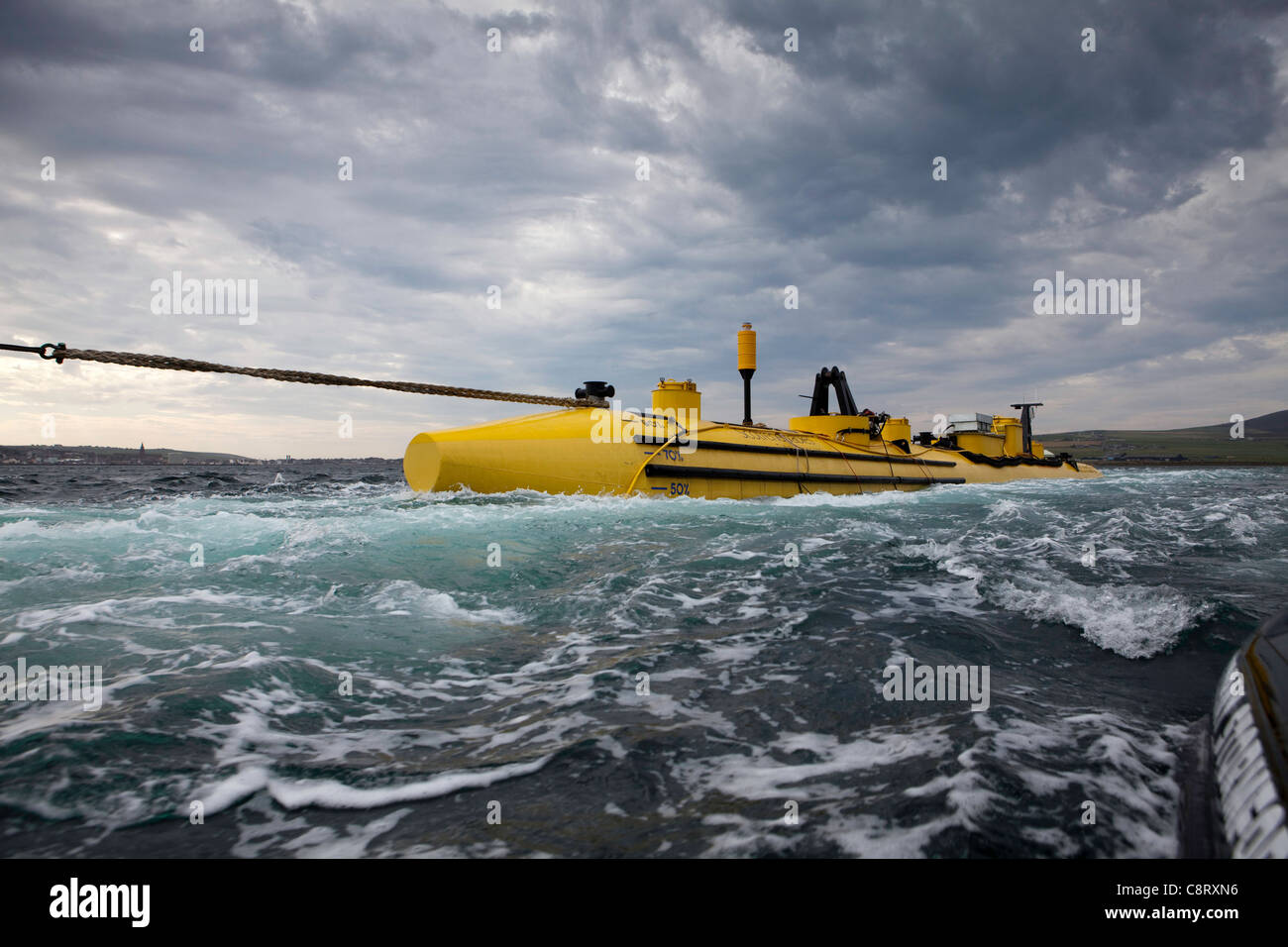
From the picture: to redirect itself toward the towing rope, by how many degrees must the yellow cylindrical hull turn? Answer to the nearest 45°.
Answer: approximately 45° to its left

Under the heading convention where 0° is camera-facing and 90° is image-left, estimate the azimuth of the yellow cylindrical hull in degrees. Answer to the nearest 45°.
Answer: approximately 45°
